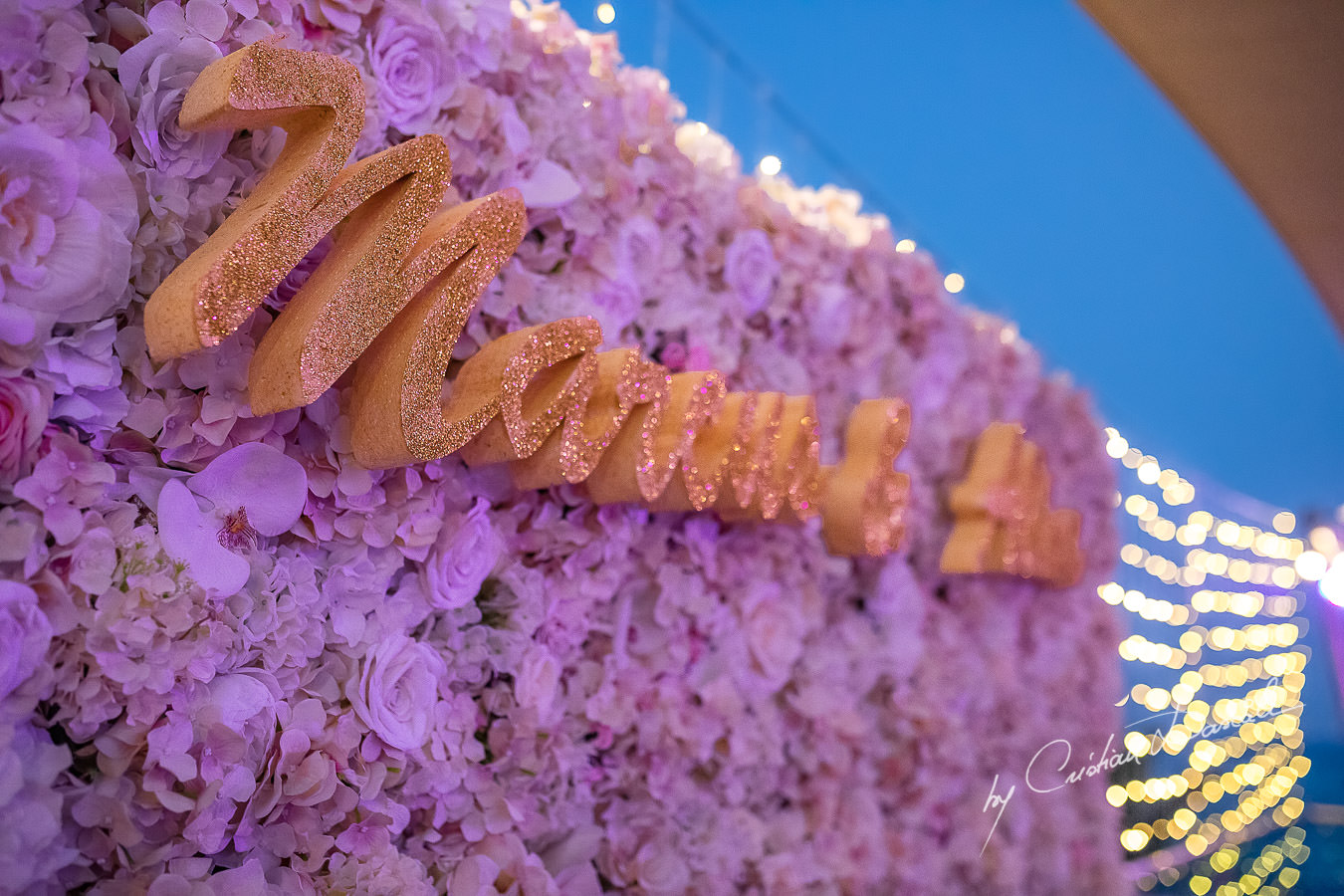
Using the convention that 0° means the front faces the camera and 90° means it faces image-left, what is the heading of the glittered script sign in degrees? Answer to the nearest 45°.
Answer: approximately 315°

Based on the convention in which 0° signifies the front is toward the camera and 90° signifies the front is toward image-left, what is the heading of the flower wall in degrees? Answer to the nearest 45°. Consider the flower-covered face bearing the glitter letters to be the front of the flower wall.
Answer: approximately 315°

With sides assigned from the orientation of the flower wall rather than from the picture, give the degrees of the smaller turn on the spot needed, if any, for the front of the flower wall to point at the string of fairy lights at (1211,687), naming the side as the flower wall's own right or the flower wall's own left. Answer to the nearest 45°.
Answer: approximately 90° to the flower wall's own left
